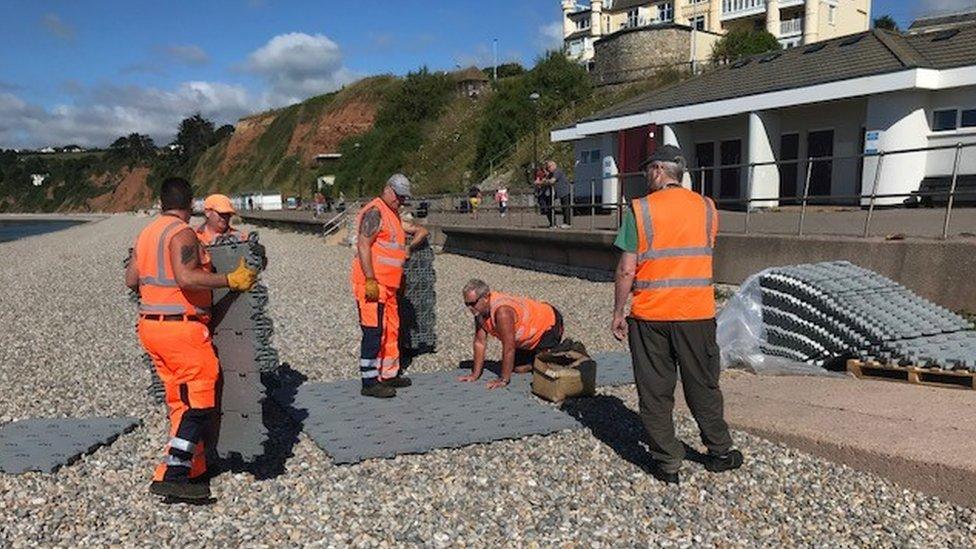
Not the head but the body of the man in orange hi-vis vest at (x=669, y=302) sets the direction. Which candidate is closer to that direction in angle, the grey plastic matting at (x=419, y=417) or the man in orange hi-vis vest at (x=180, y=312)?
the grey plastic matting

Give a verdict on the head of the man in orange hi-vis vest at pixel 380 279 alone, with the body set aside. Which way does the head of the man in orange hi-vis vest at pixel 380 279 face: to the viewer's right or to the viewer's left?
to the viewer's right

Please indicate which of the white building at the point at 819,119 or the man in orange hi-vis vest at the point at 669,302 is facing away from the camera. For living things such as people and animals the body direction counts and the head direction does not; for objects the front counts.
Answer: the man in orange hi-vis vest

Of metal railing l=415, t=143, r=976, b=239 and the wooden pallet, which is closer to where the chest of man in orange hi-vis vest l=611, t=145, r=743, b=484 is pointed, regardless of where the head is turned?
the metal railing

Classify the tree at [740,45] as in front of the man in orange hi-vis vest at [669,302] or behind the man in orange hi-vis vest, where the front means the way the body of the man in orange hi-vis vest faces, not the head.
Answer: in front

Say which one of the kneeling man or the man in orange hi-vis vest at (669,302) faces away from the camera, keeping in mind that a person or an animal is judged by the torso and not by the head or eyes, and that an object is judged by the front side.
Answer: the man in orange hi-vis vest

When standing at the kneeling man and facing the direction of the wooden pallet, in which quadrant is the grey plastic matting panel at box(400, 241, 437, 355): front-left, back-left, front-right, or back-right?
back-left

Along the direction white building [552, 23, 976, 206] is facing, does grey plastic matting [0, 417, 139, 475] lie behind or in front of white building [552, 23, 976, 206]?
in front

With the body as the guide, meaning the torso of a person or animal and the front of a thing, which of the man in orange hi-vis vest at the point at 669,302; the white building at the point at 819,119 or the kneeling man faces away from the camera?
the man in orange hi-vis vest

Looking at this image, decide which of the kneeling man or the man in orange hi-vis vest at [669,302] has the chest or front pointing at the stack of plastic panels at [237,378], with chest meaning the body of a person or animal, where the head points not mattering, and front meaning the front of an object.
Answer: the kneeling man

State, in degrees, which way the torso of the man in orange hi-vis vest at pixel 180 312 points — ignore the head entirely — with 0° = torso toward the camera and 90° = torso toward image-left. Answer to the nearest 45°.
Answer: approximately 225°

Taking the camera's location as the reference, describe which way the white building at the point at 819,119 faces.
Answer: facing the viewer and to the left of the viewer

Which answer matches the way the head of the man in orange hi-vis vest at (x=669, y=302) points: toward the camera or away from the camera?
away from the camera

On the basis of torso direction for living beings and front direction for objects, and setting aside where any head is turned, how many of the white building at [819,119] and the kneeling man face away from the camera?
0

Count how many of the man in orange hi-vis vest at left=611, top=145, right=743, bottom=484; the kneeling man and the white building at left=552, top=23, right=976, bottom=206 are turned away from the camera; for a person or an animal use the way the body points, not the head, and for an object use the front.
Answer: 1

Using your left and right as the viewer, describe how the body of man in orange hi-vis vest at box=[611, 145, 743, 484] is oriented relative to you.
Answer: facing away from the viewer

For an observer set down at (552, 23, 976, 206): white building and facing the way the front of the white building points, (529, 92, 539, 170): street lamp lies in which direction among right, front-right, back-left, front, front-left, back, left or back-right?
right
